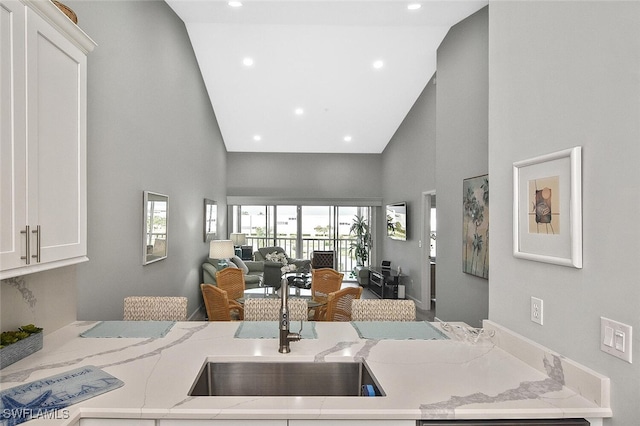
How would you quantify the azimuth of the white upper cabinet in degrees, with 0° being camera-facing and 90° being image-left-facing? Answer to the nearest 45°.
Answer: approximately 315°

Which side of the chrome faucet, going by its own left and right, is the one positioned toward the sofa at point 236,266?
back

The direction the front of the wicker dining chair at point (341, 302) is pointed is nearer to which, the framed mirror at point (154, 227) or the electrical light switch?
the framed mirror

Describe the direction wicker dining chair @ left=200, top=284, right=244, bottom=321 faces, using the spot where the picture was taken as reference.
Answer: facing away from the viewer and to the right of the viewer

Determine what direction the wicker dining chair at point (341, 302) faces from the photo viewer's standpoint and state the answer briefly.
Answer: facing away from the viewer and to the left of the viewer

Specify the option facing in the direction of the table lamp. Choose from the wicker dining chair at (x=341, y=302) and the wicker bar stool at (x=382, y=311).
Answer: the wicker dining chair at (x=341, y=302)

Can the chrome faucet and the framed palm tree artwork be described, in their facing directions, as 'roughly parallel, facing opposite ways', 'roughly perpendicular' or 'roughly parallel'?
roughly perpendicular

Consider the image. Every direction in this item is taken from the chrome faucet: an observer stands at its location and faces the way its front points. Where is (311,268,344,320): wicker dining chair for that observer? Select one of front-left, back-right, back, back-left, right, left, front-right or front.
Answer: back
